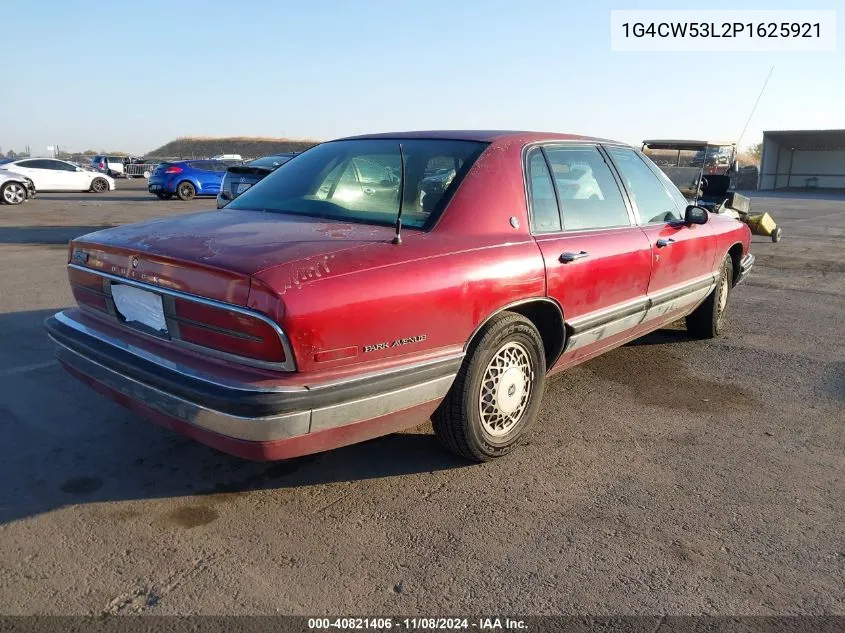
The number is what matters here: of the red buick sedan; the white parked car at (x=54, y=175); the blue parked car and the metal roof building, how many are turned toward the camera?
1

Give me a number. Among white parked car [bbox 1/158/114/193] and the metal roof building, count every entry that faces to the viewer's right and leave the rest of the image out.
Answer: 1

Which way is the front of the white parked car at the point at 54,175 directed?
to the viewer's right

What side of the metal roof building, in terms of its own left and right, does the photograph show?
front

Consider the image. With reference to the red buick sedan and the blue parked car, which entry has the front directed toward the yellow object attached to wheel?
the red buick sedan

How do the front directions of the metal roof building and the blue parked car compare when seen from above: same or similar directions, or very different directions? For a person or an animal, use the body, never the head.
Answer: very different directions

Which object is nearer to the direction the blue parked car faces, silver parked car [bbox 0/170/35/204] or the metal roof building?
the metal roof building

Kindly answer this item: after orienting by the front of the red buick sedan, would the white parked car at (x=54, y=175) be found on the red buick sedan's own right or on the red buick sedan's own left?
on the red buick sedan's own left

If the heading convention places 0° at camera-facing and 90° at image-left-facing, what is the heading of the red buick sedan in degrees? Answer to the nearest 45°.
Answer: approximately 225°

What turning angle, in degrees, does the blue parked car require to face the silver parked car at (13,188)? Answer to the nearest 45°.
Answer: approximately 135° to its left

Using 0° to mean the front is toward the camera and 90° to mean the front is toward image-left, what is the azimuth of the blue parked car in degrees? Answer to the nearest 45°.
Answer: approximately 225°
